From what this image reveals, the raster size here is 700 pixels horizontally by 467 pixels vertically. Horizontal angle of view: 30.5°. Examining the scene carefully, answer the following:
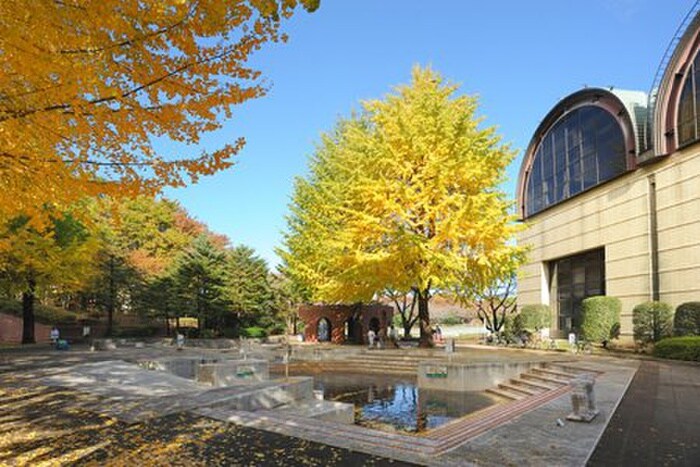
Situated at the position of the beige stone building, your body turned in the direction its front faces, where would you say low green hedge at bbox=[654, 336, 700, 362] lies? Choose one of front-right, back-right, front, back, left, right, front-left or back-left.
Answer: front-left

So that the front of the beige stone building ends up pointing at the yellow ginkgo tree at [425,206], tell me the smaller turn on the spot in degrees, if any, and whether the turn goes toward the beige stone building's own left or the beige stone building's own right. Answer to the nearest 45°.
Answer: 0° — it already faces it

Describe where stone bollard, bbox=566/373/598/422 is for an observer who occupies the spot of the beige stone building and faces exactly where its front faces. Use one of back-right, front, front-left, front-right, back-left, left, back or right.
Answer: front-left

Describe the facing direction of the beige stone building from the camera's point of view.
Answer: facing the viewer and to the left of the viewer

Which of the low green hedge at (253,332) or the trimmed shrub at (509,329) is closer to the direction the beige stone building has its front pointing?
the low green hedge

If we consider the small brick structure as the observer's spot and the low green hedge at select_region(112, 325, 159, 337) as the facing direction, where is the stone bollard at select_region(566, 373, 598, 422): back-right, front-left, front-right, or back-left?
back-left
